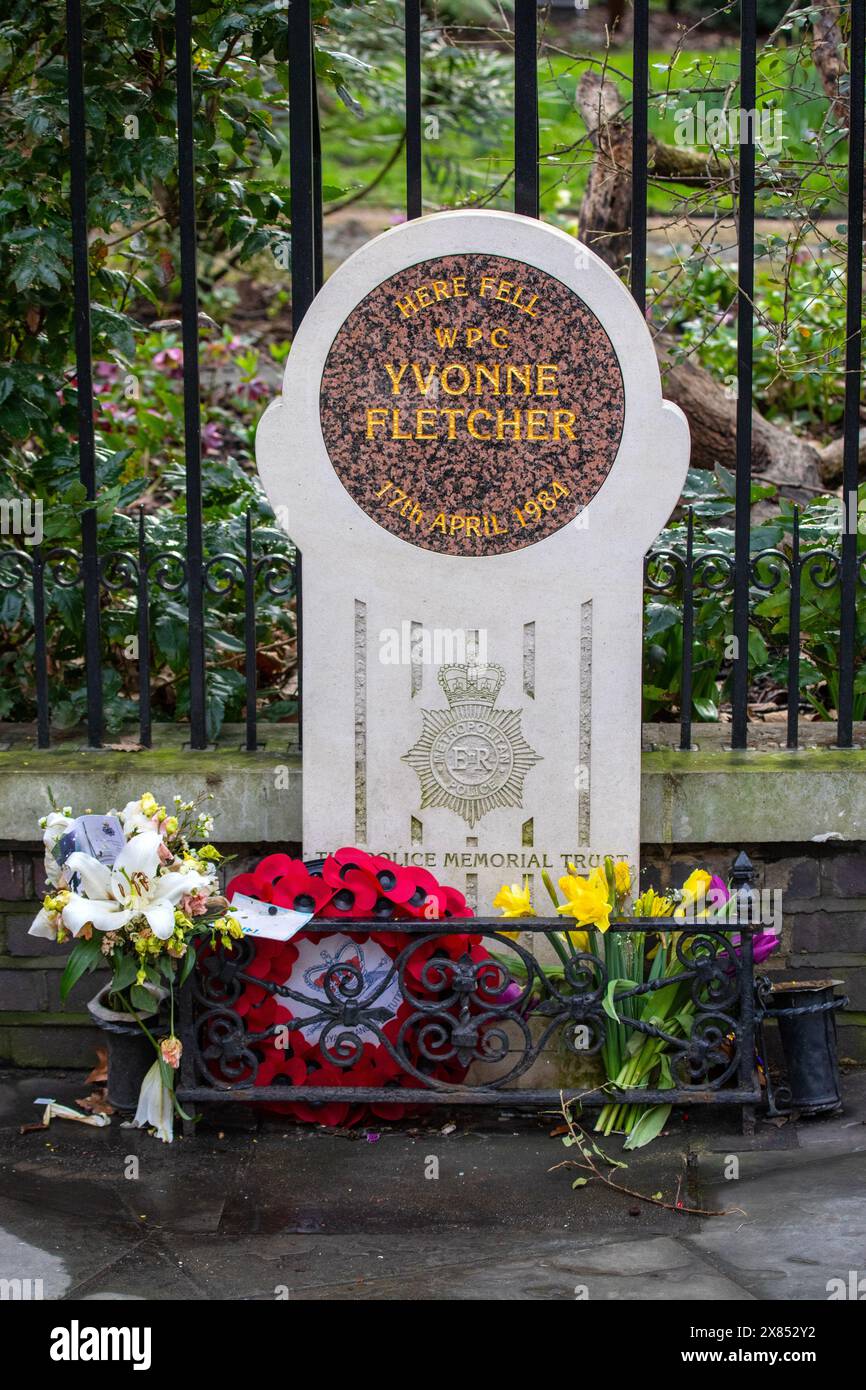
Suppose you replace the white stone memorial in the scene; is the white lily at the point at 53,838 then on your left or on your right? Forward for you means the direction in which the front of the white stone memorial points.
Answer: on your right

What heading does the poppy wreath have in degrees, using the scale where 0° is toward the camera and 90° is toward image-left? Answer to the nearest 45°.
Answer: approximately 0°

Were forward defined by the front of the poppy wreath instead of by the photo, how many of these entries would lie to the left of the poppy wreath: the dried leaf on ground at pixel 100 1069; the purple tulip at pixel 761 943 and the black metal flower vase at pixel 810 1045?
2

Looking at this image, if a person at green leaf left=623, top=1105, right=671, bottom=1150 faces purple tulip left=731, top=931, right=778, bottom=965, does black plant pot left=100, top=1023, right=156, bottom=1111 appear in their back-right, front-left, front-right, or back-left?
back-left

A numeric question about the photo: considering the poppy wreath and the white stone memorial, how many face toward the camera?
2

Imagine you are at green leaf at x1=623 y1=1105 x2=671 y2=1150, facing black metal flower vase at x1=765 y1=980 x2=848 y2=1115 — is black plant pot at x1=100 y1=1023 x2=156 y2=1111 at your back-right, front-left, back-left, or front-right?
back-left

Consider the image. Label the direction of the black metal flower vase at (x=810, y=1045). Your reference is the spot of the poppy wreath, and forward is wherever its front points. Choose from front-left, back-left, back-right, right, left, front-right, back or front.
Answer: left
